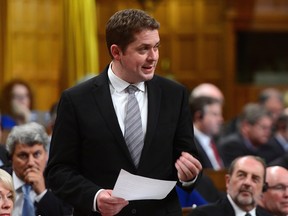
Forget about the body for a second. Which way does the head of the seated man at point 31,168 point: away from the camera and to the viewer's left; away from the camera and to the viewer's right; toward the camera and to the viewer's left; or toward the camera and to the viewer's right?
toward the camera and to the viewer's right

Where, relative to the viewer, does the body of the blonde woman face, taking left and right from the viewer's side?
facing the viewer and to the right of the viewer

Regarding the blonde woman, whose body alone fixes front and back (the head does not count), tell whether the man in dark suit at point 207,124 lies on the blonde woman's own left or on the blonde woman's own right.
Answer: on the blonde woman's own left

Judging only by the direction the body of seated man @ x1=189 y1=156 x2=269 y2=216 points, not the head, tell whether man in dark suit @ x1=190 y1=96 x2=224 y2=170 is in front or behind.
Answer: behind

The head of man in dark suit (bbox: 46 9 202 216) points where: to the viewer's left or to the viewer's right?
to the viewer's right

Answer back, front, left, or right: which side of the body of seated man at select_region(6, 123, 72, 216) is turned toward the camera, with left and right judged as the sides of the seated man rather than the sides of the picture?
front
